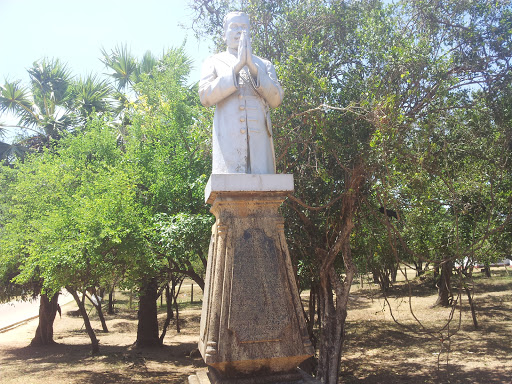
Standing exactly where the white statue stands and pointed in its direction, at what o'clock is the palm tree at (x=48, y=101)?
The palm tree is roughly at 5 o'clock from the white statue.

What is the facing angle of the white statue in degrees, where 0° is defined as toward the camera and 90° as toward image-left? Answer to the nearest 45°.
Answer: approximately 0°

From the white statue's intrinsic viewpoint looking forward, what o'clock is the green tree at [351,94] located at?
The green tree is roughly at 7 o'clock from the white statue.
